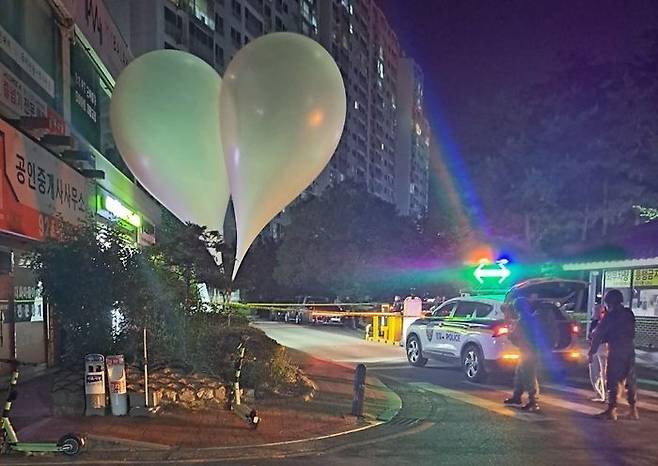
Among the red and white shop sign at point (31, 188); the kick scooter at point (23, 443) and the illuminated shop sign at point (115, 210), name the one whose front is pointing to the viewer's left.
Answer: the kick scooter

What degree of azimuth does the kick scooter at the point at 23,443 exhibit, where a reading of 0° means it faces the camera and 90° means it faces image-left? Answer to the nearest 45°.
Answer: approximately 90°

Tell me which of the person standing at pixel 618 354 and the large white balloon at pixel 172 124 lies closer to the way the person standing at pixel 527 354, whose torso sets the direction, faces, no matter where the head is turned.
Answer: the large white balloon

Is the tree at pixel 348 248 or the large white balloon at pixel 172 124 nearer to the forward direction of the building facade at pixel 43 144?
the large white balloon

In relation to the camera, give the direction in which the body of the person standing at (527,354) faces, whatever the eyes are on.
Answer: to the viewer's left

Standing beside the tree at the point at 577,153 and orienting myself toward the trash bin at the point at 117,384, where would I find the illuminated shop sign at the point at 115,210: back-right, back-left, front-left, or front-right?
front-right

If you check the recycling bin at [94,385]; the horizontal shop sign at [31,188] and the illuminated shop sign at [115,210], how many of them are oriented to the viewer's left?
0

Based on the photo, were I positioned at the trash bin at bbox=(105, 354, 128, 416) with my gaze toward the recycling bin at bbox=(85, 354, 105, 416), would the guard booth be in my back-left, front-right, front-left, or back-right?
back-right

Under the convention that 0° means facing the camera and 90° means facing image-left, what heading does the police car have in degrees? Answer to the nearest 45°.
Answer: approximately 135°

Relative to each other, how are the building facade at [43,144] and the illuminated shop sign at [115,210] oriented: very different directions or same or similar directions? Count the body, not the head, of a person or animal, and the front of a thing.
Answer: same or similar directions

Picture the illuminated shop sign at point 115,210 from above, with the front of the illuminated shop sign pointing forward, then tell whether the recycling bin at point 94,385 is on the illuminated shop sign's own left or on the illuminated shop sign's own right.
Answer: on the illuminated shop sign's own right

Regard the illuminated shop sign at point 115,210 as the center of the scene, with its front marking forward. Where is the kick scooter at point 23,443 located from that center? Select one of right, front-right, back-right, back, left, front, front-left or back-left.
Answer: front-right

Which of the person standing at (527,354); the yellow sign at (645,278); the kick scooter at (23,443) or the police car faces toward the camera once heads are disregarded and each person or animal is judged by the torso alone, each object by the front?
the yellow sign

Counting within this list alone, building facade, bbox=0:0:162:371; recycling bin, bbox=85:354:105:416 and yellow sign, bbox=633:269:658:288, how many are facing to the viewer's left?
0

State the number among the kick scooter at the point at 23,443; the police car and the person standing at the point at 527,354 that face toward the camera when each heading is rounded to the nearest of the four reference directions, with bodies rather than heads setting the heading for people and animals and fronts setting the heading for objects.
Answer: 0
